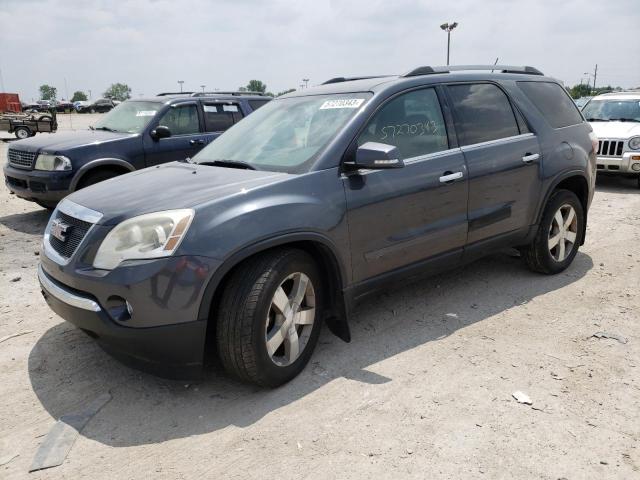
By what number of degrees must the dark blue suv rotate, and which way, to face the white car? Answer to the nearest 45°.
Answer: approximately 135° to its left

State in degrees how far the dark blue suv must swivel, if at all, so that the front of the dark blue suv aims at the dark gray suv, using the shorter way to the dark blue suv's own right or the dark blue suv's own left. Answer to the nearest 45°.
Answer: approximately 45° to the dark blue suv's own left

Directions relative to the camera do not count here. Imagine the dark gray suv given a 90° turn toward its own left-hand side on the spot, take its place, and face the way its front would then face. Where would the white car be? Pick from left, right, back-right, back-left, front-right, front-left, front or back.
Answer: left

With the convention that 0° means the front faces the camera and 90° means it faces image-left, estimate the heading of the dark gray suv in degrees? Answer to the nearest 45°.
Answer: approximately 45°

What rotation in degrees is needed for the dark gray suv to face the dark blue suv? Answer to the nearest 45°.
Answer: approximately 90° to its right

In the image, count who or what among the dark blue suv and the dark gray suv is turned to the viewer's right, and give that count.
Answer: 0

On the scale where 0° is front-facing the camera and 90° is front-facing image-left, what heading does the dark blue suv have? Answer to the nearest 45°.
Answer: approximately 45°
